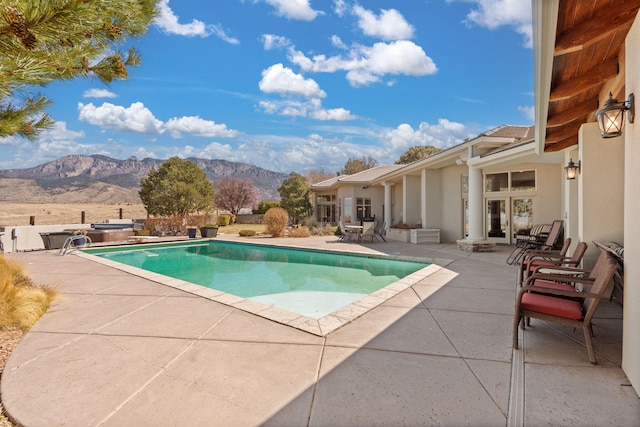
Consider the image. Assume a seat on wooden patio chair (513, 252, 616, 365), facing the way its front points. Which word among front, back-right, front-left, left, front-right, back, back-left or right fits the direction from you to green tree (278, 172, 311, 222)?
front-right

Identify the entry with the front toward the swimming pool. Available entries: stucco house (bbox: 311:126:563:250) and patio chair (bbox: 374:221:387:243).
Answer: the stucco house

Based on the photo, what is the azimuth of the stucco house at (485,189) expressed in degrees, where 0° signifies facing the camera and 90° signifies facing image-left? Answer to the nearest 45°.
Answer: approximately 45°

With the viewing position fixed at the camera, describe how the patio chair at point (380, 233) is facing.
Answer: facing away from the viewer and to the left of the viewer

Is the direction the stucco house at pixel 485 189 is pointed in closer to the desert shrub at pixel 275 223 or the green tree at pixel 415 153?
the desert shrub

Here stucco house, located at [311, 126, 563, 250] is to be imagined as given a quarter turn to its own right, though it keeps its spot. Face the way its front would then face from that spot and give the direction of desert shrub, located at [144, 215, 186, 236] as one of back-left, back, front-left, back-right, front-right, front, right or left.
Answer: front-left

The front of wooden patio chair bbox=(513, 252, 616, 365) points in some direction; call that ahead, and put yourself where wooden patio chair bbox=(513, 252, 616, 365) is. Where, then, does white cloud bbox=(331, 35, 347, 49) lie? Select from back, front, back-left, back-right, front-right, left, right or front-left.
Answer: front-right

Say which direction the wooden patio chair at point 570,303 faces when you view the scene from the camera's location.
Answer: facing to the left of the viewer

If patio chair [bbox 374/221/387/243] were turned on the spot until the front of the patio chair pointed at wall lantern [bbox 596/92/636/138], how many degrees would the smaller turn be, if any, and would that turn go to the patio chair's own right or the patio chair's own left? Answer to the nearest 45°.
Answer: approximately 135° to the patio chair's own left

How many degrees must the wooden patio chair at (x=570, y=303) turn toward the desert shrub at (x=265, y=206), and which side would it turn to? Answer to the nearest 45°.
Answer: approximately 45° to its right
